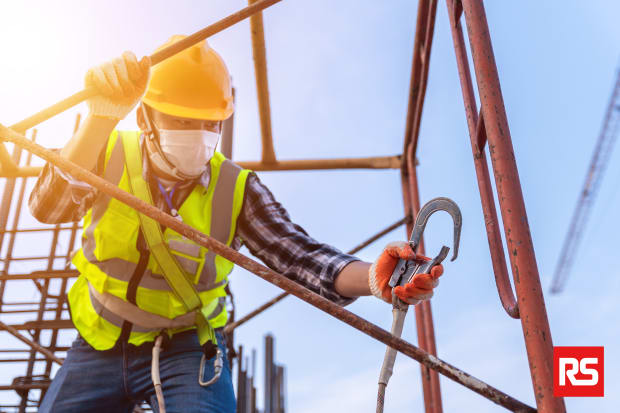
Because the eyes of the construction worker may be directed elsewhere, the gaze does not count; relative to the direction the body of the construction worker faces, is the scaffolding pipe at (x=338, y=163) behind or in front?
behind

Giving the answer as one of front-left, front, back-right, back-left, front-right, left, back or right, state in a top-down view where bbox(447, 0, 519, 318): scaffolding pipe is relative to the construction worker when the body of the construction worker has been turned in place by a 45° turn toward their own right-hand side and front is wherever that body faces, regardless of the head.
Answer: left

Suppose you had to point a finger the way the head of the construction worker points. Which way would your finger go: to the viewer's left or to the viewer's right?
to the viewer's right

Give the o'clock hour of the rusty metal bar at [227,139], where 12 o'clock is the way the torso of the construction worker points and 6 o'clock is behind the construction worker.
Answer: The rusty metal bar is roughly at 6 o'clock from the construction worker.

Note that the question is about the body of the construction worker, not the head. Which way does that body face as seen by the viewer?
toward the camera

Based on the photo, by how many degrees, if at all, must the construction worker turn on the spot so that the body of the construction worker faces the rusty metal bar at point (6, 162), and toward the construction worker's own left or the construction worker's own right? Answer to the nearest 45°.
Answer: approximately 135° to the construction worker's own right
